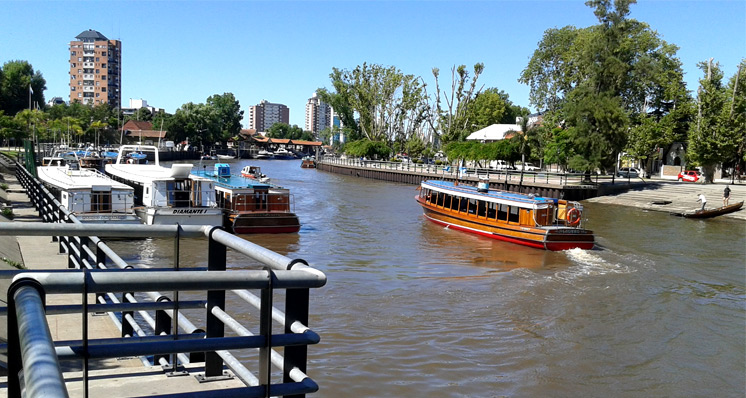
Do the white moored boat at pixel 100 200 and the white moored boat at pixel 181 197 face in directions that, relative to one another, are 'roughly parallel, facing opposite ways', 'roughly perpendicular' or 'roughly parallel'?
roughly parallel

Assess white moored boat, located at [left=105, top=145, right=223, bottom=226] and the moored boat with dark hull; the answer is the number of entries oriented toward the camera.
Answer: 0

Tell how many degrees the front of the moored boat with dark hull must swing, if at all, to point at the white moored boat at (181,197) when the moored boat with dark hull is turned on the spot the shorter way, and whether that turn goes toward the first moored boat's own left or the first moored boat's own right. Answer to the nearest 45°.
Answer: approximately 90° to the first moored boat's own left

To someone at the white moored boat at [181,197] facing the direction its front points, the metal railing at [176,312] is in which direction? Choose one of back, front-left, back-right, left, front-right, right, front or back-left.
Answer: back-left

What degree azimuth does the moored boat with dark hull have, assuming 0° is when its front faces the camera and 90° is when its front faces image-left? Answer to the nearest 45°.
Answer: approximately 135°

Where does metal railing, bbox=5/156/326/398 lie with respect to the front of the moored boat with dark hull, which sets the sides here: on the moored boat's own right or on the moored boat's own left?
on the moored boat's own left

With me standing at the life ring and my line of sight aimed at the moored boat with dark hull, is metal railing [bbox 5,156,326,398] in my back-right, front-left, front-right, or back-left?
front-left

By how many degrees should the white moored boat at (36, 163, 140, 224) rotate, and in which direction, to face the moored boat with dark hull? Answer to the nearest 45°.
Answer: approximately 135° to its right

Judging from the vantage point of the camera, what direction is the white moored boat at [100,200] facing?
facing away from the viewer and to the left of the viewer

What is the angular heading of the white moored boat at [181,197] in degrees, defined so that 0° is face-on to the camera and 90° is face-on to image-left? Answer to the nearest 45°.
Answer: approximately 135°

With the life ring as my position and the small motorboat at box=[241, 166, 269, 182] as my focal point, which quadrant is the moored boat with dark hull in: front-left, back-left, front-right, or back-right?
front-left
